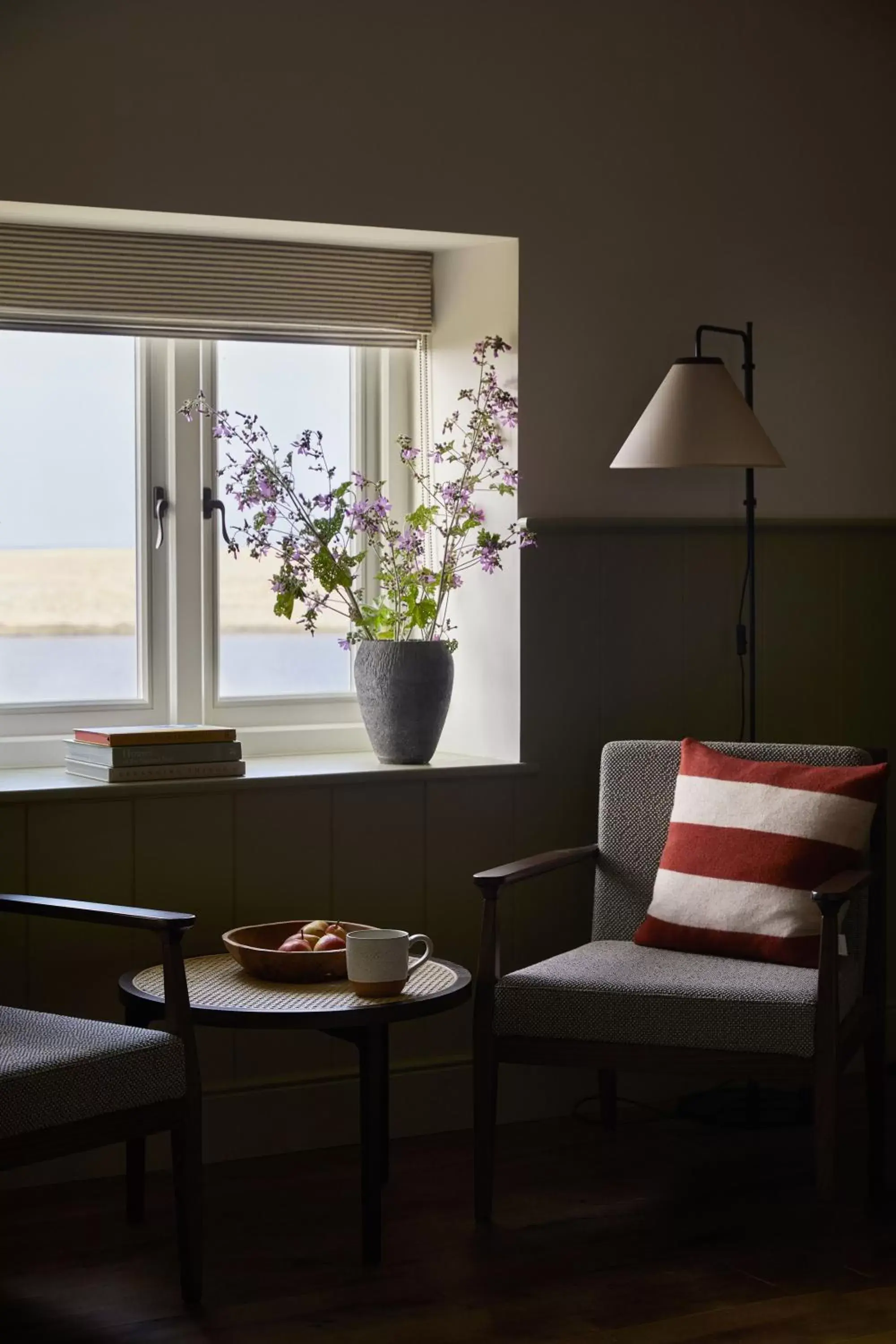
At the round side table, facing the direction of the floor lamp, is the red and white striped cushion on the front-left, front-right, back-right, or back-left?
front-right

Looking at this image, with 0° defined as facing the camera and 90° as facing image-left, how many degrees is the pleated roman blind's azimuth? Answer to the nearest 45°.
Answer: approximately 0°

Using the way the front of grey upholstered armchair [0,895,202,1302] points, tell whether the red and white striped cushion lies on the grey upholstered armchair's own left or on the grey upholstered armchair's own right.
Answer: on the grey upholstered armchair's own left

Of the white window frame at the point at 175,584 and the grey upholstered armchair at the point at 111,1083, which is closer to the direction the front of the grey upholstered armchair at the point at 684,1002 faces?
the grey upholstered armchair

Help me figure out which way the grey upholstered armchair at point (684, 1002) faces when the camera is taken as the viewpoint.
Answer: facing the viewer and to the left of the viewer

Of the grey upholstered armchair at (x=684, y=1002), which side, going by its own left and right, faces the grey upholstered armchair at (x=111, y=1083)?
front

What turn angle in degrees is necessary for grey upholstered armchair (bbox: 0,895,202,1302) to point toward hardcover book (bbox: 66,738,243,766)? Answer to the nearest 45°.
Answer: approximately 135° to its left

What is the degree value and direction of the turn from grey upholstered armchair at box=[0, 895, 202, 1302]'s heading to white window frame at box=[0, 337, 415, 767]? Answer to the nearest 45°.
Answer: approximately 135° to its left

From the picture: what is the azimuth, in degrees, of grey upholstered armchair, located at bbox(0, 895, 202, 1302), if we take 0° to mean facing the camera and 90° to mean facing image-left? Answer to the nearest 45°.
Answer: approximately 315°
